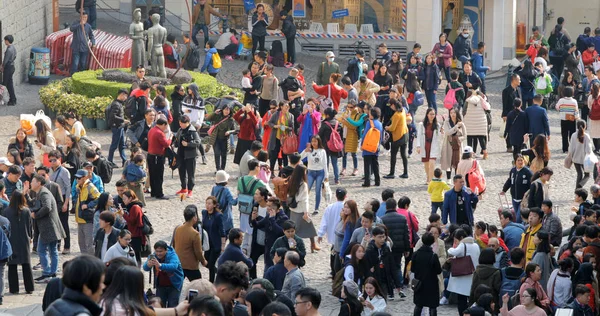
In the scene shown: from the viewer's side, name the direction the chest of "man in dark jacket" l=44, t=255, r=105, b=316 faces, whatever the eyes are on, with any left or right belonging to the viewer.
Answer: facing away from the viewer and to the right of the viewer

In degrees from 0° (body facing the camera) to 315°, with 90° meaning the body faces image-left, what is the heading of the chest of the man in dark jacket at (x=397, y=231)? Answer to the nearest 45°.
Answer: approximately 180°

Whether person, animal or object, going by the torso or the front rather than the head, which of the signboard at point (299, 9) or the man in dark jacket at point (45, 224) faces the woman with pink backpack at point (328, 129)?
the signboard

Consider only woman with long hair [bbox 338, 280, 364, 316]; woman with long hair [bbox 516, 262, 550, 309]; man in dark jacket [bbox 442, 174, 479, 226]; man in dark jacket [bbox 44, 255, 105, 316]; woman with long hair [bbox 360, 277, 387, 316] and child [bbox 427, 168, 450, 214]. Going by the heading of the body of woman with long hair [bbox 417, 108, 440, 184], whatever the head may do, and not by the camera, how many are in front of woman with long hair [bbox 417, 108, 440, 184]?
6

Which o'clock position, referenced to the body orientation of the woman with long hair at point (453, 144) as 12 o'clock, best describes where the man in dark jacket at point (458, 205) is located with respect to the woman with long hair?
The man in dark jacket is roughly at 12 o'clock from the woman with long hair.

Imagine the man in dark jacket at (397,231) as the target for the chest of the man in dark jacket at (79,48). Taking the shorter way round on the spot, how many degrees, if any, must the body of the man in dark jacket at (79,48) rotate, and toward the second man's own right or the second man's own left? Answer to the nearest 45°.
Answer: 0° — they already face them

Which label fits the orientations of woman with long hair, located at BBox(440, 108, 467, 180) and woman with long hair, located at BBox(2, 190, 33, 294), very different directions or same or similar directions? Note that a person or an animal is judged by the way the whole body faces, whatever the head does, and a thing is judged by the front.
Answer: very different directions
